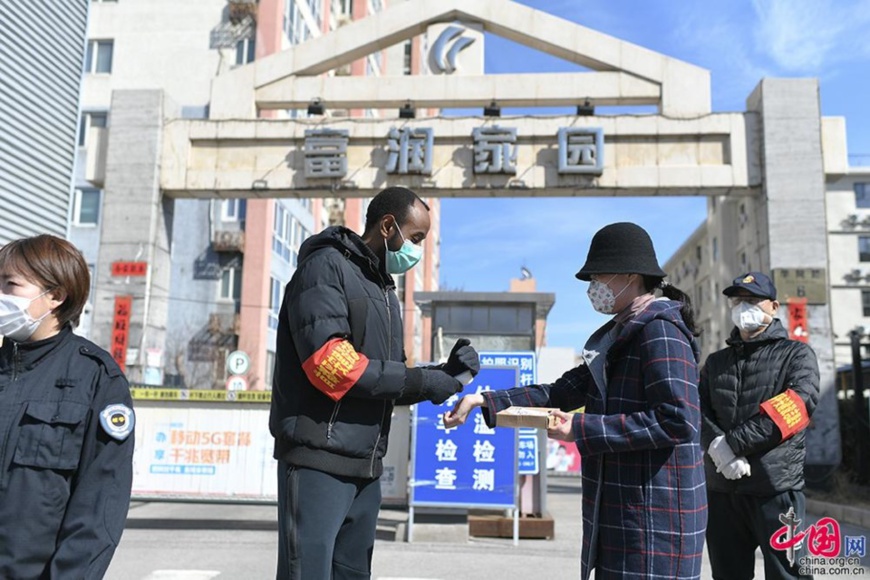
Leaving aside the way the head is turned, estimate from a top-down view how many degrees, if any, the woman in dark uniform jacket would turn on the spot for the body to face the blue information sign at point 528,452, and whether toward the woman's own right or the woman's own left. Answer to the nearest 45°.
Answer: approximately 180°

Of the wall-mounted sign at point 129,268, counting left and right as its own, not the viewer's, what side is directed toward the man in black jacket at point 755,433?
front

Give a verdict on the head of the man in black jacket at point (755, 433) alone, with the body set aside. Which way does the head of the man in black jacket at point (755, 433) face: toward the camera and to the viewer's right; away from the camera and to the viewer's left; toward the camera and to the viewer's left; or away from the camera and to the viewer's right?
toward the camera and to the viewer's left

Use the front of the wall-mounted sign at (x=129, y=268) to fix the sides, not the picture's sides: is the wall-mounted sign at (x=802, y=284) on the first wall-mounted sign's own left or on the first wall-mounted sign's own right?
on the first wall-mounted sign's own left

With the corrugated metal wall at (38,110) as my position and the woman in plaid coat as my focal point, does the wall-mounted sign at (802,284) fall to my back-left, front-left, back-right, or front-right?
front-left

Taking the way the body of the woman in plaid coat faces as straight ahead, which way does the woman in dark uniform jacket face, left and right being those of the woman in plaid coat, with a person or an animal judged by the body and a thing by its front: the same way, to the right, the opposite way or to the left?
to the left

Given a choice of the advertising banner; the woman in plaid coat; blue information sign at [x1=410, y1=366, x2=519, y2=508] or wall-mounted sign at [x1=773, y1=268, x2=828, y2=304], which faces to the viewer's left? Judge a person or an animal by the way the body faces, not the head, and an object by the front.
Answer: the woman in plaid coat

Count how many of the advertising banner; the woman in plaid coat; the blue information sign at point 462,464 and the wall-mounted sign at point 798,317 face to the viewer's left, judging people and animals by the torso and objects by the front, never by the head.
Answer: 1

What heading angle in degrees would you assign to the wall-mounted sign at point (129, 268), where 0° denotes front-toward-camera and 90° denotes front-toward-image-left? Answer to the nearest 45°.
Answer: approximately 0°

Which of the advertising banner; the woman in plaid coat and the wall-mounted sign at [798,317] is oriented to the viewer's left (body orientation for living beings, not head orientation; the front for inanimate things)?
the woman in plaid coat

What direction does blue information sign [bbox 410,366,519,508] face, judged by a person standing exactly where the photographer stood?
facing the viewer

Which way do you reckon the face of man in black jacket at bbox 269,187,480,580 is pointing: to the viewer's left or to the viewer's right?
to the viewer's right

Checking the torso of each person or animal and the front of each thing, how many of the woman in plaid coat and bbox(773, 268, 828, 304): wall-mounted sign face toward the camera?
1

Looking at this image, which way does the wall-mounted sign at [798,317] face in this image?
toward the camera

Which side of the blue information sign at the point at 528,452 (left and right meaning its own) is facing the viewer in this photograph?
front

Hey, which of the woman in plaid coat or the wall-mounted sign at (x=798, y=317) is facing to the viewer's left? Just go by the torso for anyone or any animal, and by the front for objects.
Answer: the woman in plaid coat

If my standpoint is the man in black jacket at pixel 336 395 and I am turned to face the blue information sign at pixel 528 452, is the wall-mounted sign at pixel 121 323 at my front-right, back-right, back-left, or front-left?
front-left
